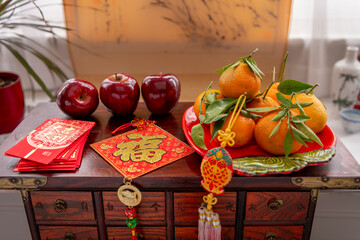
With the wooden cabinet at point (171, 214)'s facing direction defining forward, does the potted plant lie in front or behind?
behind

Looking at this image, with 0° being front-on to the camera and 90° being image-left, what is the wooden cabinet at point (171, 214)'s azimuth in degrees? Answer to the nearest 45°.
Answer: approximately 0°

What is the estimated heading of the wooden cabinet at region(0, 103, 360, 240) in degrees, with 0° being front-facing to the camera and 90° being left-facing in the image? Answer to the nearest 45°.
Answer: approximately 0°

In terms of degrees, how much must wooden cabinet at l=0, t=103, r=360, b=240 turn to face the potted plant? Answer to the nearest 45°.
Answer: approximately 135° to its right
